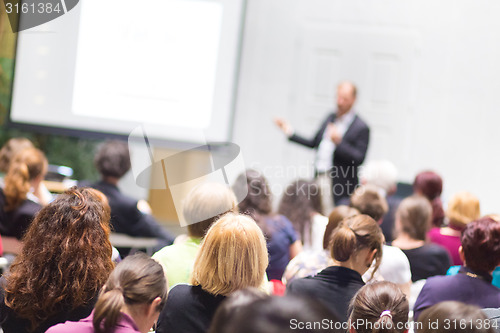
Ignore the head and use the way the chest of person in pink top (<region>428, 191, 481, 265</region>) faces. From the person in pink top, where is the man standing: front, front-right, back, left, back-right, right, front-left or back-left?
front-left

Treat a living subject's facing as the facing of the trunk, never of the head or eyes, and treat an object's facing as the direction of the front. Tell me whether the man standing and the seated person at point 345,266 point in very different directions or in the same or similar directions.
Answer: very different directions

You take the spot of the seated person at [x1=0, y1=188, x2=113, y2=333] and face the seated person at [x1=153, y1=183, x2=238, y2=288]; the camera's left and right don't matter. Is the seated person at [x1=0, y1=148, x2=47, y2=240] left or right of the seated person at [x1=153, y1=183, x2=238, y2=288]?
left

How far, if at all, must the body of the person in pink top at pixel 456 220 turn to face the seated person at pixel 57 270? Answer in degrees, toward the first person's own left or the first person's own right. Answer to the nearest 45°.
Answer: approximately 135° to the first person's own left

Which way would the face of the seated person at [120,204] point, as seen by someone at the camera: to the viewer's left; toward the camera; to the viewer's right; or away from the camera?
away from the camera

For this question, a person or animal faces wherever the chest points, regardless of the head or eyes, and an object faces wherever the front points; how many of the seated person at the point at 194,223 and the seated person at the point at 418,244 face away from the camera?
2

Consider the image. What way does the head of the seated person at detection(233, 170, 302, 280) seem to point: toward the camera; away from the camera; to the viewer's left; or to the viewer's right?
away from the camera

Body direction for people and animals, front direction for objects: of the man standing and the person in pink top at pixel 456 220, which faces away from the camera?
the person in pink top

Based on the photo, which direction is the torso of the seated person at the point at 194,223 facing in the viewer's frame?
away from the camera

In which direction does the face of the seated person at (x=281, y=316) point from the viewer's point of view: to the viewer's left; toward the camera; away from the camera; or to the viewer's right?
away from the camera

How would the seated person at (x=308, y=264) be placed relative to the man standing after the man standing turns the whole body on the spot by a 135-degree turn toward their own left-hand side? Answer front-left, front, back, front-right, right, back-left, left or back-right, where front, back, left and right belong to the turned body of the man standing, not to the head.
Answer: right

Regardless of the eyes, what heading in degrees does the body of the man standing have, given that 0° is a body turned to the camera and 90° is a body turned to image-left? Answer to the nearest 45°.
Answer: approximately 45°

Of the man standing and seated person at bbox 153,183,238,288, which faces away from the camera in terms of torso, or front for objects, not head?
the seated person

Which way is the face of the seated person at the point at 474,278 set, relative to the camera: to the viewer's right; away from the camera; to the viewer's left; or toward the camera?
away from the camera

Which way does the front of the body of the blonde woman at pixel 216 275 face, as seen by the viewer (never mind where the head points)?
away from the camera

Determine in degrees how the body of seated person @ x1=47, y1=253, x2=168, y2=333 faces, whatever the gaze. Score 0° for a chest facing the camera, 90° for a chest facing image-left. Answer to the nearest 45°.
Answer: approximately 225°

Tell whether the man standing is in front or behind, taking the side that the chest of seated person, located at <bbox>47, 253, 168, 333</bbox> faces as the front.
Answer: in front

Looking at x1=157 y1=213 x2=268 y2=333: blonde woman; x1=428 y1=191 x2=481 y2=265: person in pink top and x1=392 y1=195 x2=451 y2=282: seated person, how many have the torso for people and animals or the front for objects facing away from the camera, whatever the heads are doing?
3

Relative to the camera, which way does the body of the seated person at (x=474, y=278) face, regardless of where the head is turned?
away from the camera
